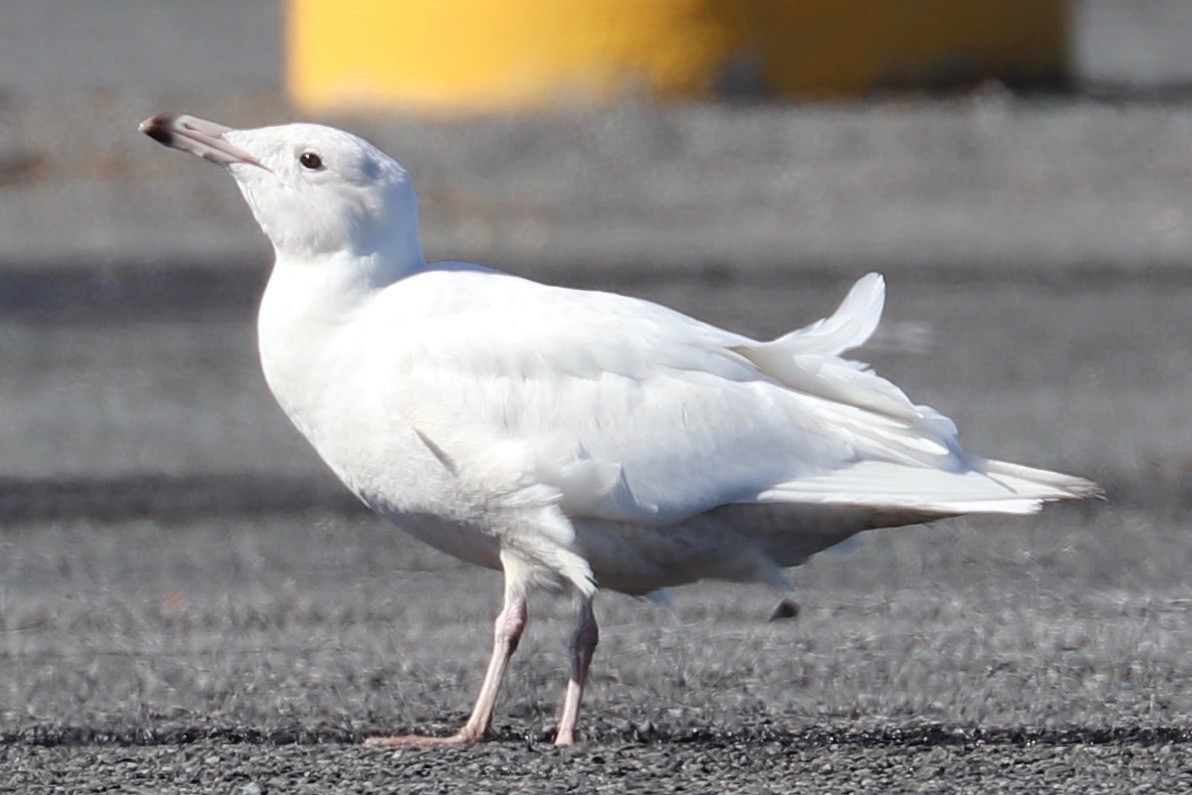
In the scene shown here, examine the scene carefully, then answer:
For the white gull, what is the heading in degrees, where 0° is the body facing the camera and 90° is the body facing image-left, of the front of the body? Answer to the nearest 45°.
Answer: approximately 90°

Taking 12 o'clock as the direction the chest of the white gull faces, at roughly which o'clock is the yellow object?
The yellow object is roughly at 3 o'clock from the white gull.
